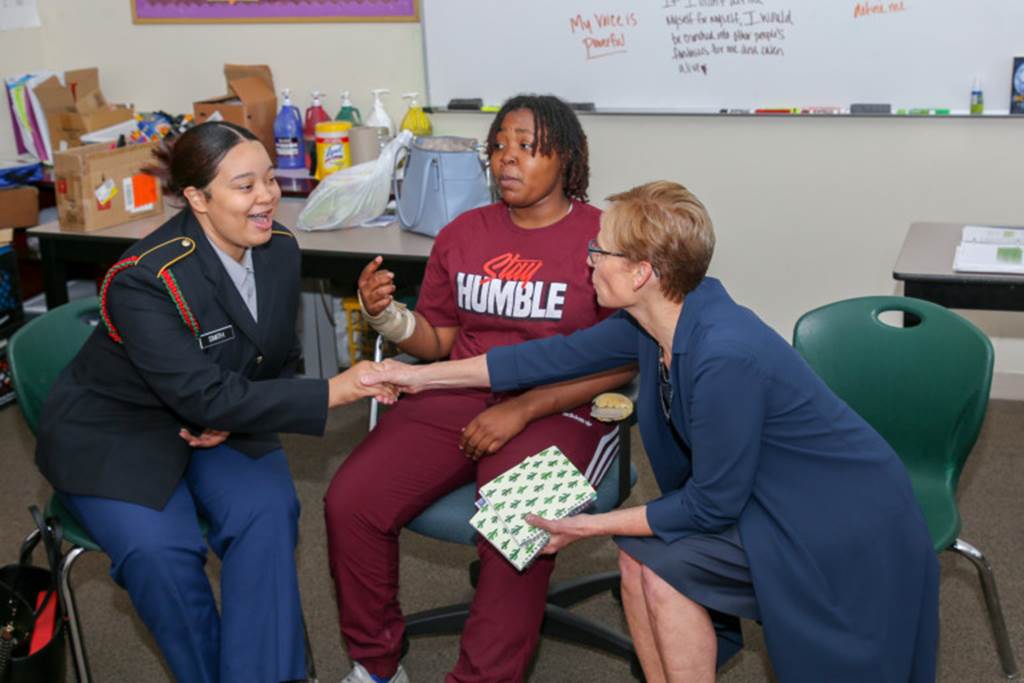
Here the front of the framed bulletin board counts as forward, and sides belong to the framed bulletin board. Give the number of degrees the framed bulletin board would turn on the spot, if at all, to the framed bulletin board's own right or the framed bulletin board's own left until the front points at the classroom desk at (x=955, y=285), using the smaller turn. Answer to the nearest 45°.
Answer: approximately 45° to the framed bulletin board's own left

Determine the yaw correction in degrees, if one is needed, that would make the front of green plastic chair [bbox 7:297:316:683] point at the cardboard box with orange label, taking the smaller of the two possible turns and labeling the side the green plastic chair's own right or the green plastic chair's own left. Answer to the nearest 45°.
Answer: approximately 135° to the green plastic chair's own left

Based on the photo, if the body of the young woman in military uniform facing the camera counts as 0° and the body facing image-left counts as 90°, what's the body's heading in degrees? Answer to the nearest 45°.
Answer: approximately 315°

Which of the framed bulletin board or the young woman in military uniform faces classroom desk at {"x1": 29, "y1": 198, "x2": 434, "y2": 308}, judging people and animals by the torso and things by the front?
the framed bulletin board

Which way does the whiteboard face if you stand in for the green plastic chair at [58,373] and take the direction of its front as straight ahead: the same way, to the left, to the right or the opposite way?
to the right

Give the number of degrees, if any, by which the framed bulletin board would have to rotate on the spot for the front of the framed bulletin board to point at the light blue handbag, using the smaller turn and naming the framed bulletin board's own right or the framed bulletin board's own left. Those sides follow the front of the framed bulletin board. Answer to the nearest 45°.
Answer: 0° — it already faces it

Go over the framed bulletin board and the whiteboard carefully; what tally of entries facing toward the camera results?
2

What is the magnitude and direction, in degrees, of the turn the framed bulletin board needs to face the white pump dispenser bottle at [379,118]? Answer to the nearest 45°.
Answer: approximately 45° to its left

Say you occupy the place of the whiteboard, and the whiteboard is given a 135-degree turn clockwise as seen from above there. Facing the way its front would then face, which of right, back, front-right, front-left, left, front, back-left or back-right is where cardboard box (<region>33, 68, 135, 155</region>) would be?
front-left

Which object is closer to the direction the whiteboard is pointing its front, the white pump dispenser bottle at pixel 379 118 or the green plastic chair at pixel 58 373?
the green plastic chair

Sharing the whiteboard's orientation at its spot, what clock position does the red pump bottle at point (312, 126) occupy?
The red pump bottle is roughly at 3 o'clock from the whiteboard.

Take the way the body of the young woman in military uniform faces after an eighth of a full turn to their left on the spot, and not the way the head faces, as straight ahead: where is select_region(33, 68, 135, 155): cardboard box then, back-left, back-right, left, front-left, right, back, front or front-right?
left

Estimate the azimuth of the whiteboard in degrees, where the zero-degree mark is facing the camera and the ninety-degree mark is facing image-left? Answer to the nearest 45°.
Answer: approximately 0°

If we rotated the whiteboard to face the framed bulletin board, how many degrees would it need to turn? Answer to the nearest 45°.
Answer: approximately 90° to its right
